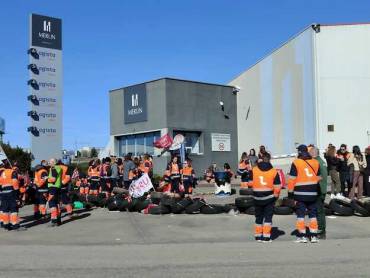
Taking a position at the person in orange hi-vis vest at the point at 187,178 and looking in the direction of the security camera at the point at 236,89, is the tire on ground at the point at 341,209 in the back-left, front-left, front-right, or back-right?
back-right

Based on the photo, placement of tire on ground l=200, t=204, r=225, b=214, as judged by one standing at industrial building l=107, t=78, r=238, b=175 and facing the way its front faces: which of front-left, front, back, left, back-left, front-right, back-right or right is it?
front-left

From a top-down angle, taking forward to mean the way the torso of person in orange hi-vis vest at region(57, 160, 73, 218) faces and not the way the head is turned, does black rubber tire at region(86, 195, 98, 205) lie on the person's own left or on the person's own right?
on the person's own right

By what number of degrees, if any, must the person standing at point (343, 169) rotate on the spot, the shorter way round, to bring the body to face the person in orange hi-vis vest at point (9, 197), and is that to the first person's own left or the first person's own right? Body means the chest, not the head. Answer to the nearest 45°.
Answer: approximately 45° to the first person's own right

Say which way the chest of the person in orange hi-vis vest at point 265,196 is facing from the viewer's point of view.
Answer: away from the camera

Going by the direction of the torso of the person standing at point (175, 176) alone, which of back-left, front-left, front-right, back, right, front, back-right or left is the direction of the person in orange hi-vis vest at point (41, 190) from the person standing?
front-right
